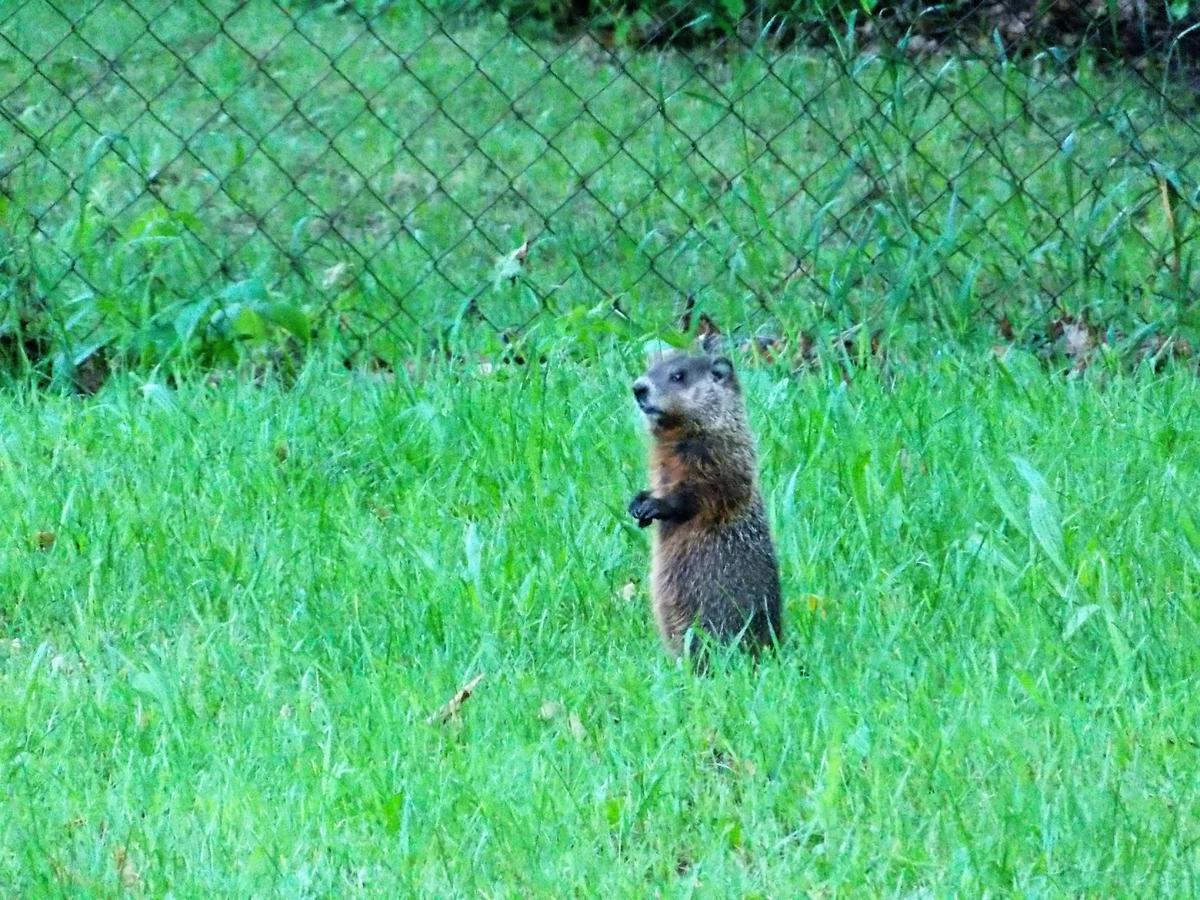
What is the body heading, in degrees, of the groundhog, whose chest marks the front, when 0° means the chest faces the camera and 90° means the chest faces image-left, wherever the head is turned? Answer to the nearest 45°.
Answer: approximately 90°

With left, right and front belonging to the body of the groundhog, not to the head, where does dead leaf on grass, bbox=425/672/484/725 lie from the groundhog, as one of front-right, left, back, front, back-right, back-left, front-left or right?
front-left

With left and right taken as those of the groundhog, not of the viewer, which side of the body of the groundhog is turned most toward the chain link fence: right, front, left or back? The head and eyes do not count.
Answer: right

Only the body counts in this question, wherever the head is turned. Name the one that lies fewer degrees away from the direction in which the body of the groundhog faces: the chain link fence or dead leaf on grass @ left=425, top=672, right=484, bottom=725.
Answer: the dead leaf on grass
